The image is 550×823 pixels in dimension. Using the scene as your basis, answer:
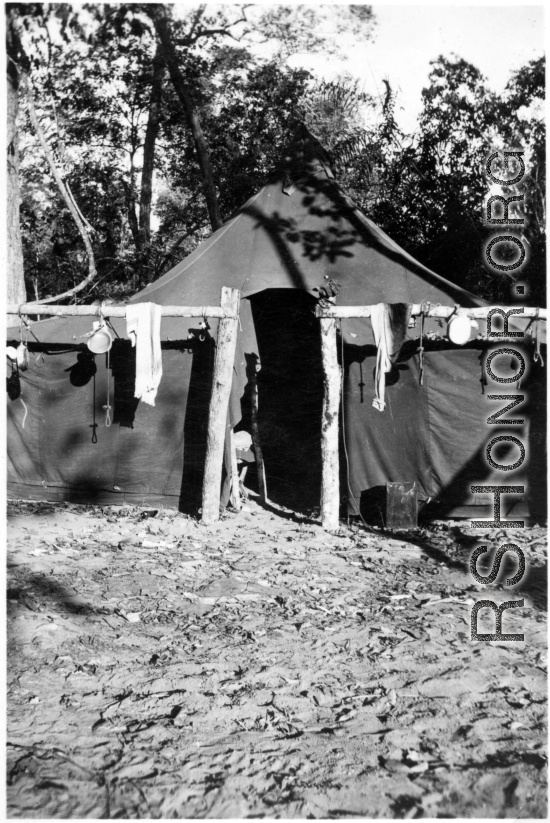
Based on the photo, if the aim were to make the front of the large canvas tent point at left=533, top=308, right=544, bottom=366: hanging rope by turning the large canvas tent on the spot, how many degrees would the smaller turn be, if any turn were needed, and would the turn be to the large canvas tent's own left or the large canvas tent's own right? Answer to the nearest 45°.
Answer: approximately 45° to the large canvas tent's own left

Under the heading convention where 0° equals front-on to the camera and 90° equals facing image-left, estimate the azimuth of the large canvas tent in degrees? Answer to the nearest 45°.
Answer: approximately 0°

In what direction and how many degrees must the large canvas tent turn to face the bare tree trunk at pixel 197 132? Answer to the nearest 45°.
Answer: approximately 180°

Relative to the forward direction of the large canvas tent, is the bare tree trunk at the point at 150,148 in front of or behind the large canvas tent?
behind

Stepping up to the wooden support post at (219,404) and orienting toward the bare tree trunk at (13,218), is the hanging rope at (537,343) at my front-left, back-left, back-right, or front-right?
back-right

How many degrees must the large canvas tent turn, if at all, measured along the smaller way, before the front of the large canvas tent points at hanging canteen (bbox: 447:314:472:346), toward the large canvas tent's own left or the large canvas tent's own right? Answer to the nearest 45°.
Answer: approximately 45° to the large canvas tent's own left

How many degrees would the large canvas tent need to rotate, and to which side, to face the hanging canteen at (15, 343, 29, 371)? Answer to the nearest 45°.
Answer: approximately 90° to its right
